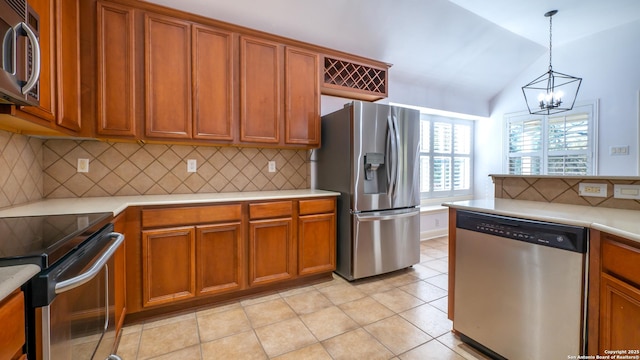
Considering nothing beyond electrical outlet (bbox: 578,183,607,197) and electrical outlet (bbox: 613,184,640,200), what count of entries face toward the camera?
2

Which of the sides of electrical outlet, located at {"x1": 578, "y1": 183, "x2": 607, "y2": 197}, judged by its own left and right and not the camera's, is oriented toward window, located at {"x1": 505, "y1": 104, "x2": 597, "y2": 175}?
back

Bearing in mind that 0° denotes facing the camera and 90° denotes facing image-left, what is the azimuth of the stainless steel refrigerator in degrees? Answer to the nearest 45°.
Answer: approximately 315°

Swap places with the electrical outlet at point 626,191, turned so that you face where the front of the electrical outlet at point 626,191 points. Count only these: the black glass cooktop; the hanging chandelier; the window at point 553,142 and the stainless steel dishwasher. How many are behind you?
2

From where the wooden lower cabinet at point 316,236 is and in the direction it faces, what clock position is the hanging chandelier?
The hanging chandelier is roughly at 10 o'clock from the wooden lower cabinet.

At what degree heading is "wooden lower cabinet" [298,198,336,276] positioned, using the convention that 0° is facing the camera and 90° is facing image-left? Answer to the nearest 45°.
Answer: approximately 315°

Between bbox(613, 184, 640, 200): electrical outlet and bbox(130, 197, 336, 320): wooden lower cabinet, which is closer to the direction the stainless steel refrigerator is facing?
the electrical outlet

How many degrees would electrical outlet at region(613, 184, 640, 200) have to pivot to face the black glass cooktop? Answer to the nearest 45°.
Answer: approximately 45° to its right

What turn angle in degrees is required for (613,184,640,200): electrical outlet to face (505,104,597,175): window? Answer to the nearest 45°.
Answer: approximately 180°

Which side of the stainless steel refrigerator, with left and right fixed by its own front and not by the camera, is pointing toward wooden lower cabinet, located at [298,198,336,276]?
right

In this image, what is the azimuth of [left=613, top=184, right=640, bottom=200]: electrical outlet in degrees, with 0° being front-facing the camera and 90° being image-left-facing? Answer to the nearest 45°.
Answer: approximately 0°

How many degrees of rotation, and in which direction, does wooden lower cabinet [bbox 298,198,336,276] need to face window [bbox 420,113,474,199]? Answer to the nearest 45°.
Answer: approximately 90° to its left

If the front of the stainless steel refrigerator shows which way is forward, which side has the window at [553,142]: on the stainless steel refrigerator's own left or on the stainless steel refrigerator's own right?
on the stainless steel refrigerator's own left
